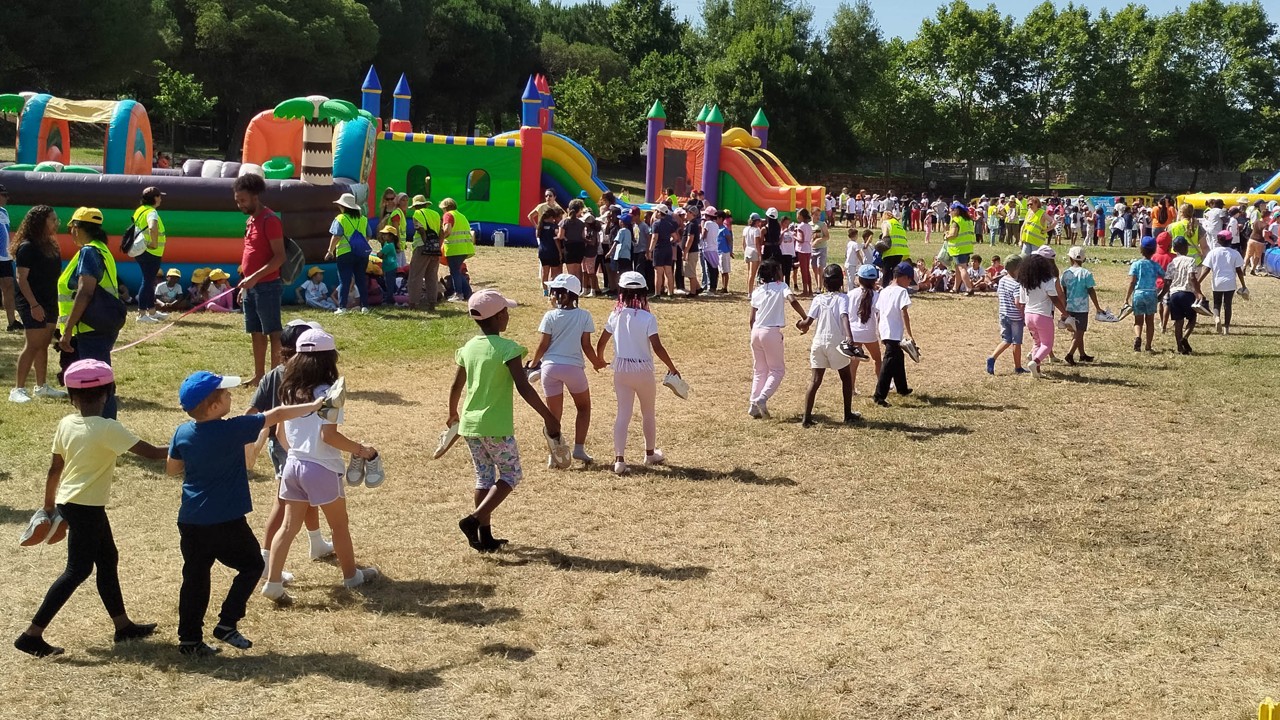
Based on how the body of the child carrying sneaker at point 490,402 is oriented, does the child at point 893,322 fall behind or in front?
in front

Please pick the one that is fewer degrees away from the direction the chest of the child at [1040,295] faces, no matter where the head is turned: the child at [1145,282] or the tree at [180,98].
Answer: the child

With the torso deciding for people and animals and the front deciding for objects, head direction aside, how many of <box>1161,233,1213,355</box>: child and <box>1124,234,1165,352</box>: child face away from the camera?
2

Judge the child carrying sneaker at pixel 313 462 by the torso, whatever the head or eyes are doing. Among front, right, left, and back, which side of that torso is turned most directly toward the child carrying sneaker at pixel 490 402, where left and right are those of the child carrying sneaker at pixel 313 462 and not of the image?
front

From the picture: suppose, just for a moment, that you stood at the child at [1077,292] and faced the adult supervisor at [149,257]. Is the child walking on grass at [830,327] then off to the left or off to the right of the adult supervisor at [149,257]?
left

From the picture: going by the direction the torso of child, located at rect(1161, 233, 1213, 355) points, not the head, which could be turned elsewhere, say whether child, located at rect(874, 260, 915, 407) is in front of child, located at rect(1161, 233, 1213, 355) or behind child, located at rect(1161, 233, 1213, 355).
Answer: behind

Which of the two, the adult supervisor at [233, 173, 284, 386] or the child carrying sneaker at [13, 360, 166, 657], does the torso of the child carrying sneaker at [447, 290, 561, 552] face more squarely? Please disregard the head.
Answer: the adult supervisor

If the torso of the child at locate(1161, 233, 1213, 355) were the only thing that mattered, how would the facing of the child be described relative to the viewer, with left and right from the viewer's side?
facing away from the viewer

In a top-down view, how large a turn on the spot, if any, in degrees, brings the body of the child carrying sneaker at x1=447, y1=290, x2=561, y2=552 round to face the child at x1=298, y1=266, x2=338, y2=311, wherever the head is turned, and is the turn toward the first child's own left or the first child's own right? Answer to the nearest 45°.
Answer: approximately 45° to the first child's own left

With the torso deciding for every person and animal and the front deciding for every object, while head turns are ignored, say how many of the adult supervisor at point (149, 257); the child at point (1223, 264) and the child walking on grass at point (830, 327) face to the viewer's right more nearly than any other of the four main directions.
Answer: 1

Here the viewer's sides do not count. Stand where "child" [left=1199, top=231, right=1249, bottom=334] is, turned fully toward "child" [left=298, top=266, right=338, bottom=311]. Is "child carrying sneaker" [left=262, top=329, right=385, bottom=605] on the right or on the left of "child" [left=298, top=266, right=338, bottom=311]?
left
